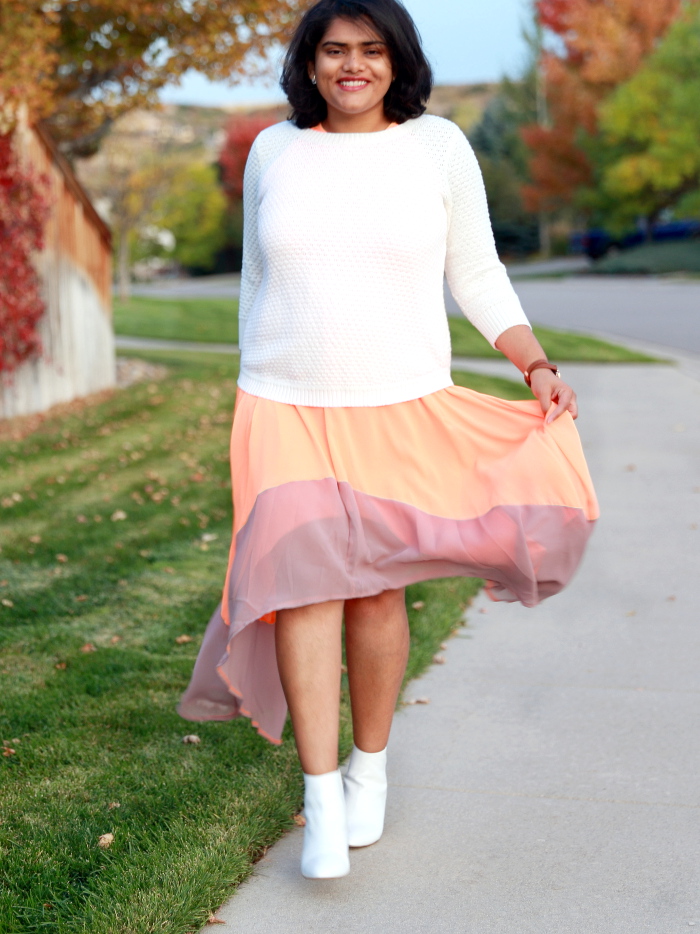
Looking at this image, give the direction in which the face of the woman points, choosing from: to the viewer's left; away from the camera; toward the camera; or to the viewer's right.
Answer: toward the camera

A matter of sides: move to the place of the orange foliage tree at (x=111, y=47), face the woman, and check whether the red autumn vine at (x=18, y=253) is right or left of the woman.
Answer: right

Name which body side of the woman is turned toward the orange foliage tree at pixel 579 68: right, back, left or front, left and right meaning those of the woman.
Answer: back

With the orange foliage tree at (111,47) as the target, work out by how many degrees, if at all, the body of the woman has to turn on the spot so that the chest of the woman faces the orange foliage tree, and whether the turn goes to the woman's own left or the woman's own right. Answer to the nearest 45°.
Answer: approximately 180°

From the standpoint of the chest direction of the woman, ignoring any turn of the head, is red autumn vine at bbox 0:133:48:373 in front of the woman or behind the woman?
behind

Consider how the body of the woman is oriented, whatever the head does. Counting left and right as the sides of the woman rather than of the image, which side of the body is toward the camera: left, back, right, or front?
front
